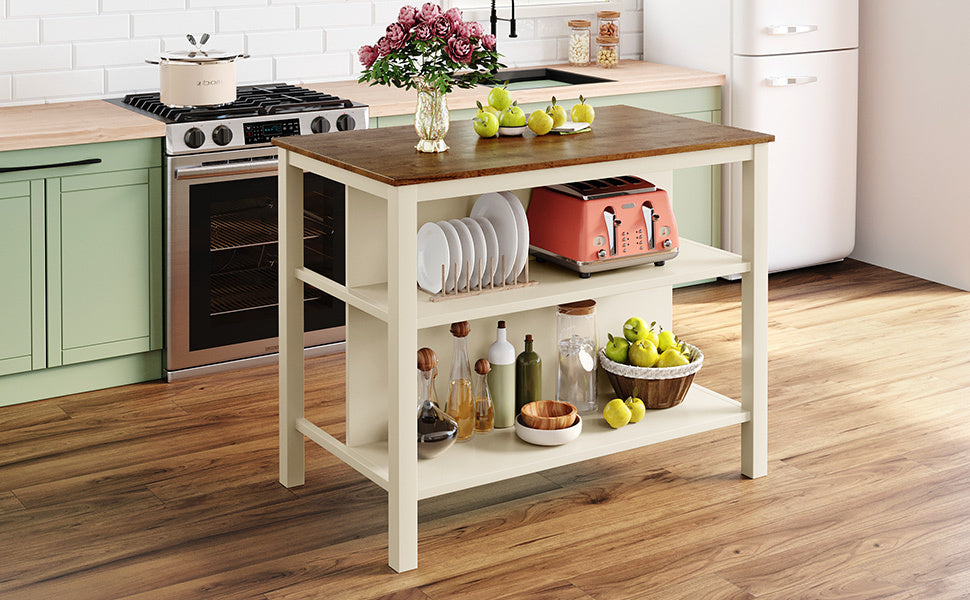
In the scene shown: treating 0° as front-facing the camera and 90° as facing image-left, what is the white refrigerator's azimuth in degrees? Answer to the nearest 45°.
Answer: approximately 315°

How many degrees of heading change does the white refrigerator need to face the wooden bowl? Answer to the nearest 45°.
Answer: approximately 45° to its right

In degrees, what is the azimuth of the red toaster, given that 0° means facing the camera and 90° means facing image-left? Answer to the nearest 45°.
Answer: approximately 315°
